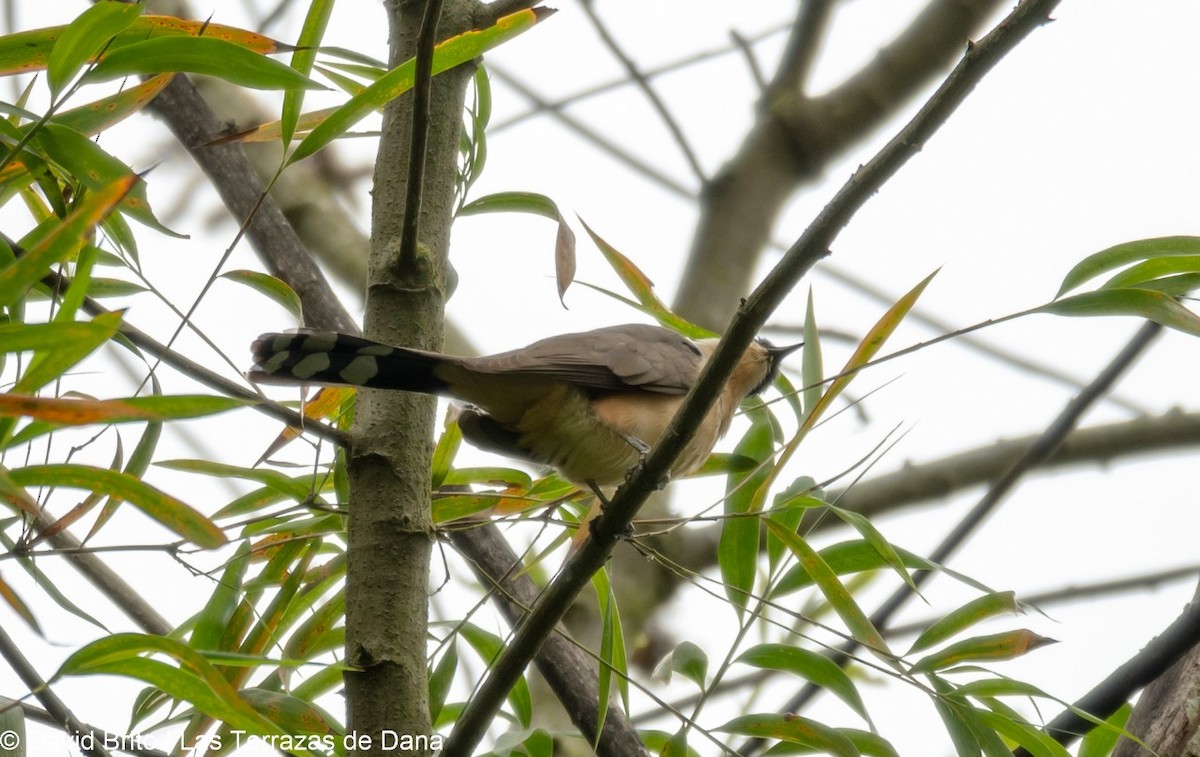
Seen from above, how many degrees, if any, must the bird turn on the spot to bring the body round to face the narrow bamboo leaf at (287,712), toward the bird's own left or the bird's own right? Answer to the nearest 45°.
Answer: approximately 135° to the bird's own right

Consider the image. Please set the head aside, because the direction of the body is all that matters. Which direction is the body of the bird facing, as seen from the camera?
to the viewer's right

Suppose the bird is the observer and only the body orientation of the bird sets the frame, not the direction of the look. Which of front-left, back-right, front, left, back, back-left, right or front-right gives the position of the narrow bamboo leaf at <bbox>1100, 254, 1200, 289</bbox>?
front-right
